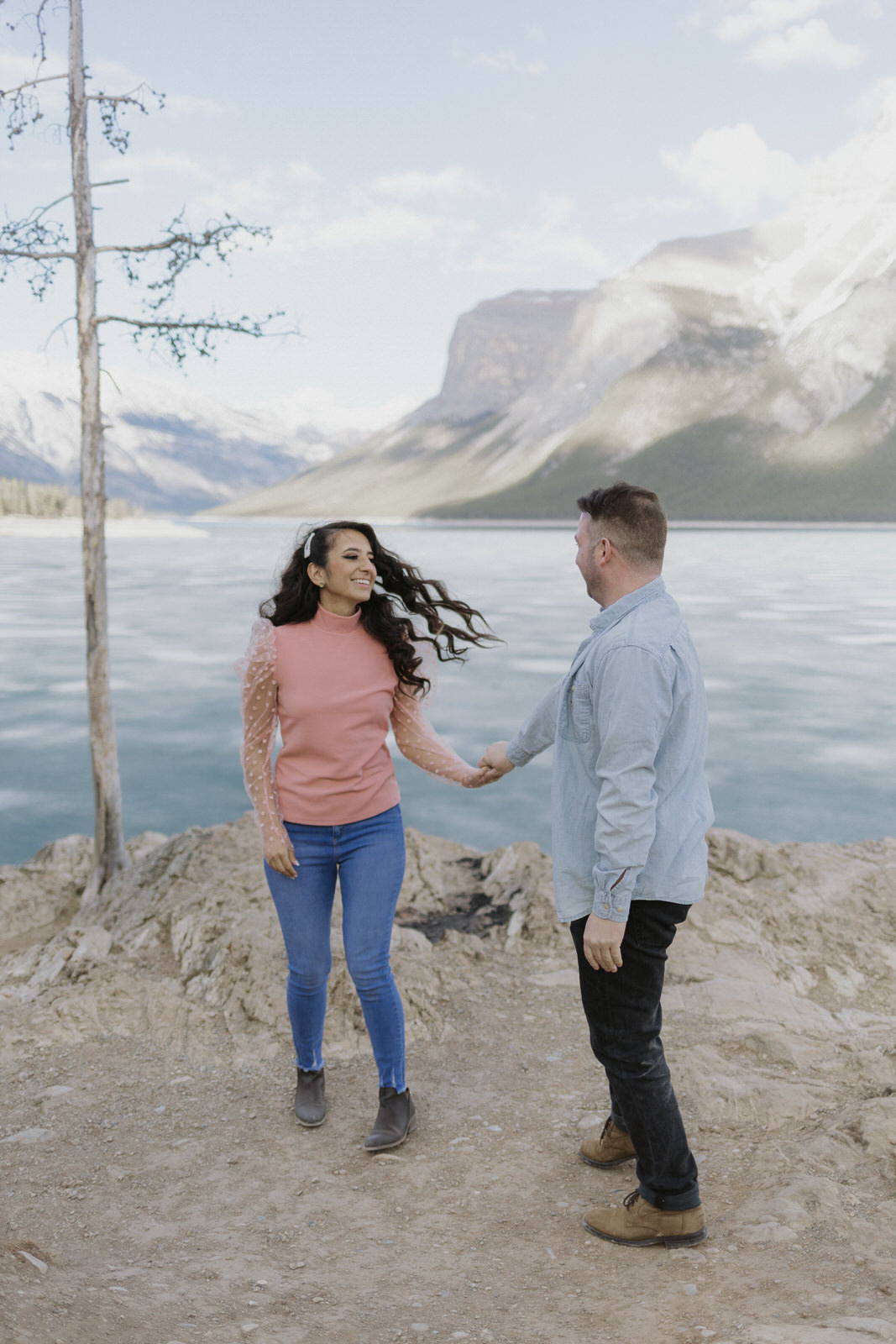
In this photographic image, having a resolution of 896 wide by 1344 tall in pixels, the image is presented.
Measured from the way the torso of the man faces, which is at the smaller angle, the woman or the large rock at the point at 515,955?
the woman

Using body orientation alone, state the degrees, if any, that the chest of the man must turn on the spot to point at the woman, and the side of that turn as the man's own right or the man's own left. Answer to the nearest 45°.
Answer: approximately 45° to the man's own right

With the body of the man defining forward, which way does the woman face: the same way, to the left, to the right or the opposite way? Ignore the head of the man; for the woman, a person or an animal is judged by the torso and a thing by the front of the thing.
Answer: to the left

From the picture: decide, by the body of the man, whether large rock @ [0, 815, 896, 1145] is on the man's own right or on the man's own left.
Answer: on the man's own right

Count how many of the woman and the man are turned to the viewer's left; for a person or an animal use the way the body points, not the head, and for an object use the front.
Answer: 1

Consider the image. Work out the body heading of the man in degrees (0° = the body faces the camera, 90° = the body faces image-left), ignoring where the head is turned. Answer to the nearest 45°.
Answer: approximately 90°

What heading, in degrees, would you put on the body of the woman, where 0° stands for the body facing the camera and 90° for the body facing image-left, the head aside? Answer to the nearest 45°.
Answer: approximately 0°

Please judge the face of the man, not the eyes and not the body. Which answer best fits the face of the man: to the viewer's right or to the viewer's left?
to the viewer's left
